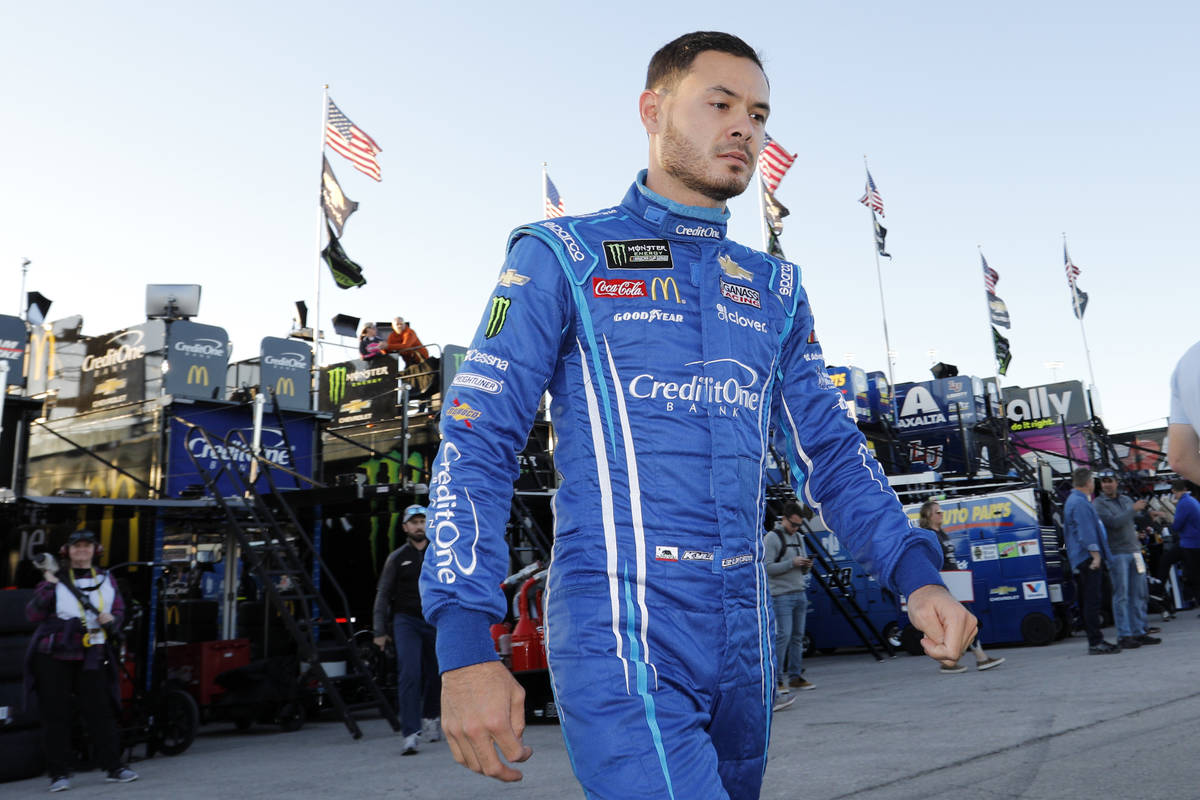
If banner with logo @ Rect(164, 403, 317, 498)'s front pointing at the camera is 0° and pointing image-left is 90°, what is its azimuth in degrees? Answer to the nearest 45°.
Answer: approximately 0°

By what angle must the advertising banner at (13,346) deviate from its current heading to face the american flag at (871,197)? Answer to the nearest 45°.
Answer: approximately 90° to its left

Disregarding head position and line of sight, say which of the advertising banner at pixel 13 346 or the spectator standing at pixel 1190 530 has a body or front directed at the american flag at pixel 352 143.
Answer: the spectator standing

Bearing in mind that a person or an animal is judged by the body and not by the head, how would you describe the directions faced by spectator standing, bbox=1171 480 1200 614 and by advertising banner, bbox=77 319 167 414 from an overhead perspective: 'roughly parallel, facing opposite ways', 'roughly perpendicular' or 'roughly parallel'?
roughly perpendicular

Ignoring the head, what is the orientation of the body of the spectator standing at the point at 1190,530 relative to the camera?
to the viewer's left

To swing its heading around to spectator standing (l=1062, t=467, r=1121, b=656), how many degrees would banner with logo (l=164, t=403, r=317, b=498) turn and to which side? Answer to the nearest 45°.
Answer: approximately 45° to its left

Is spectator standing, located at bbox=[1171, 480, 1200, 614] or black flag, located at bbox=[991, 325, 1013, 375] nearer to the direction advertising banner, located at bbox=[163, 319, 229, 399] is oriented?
the spectator standing

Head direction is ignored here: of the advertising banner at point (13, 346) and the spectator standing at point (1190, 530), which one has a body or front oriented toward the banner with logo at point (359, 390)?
the spectator standing

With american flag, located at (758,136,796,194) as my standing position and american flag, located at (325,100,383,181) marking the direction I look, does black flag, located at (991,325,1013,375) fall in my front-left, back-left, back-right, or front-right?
back-right

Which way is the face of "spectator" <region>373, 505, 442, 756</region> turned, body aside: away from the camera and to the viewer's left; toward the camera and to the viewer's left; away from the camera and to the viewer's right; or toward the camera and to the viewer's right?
toward the camera and to the viewer's right

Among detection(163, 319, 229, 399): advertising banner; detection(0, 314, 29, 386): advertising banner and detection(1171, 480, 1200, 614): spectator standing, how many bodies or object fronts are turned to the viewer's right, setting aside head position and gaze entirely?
0

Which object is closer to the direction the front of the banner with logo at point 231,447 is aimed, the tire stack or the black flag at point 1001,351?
the tire stack

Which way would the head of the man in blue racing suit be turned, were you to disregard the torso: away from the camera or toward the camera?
toward the camera

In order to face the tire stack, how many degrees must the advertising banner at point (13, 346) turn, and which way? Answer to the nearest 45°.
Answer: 0° — it already faces it

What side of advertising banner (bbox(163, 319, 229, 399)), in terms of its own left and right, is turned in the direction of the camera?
front
